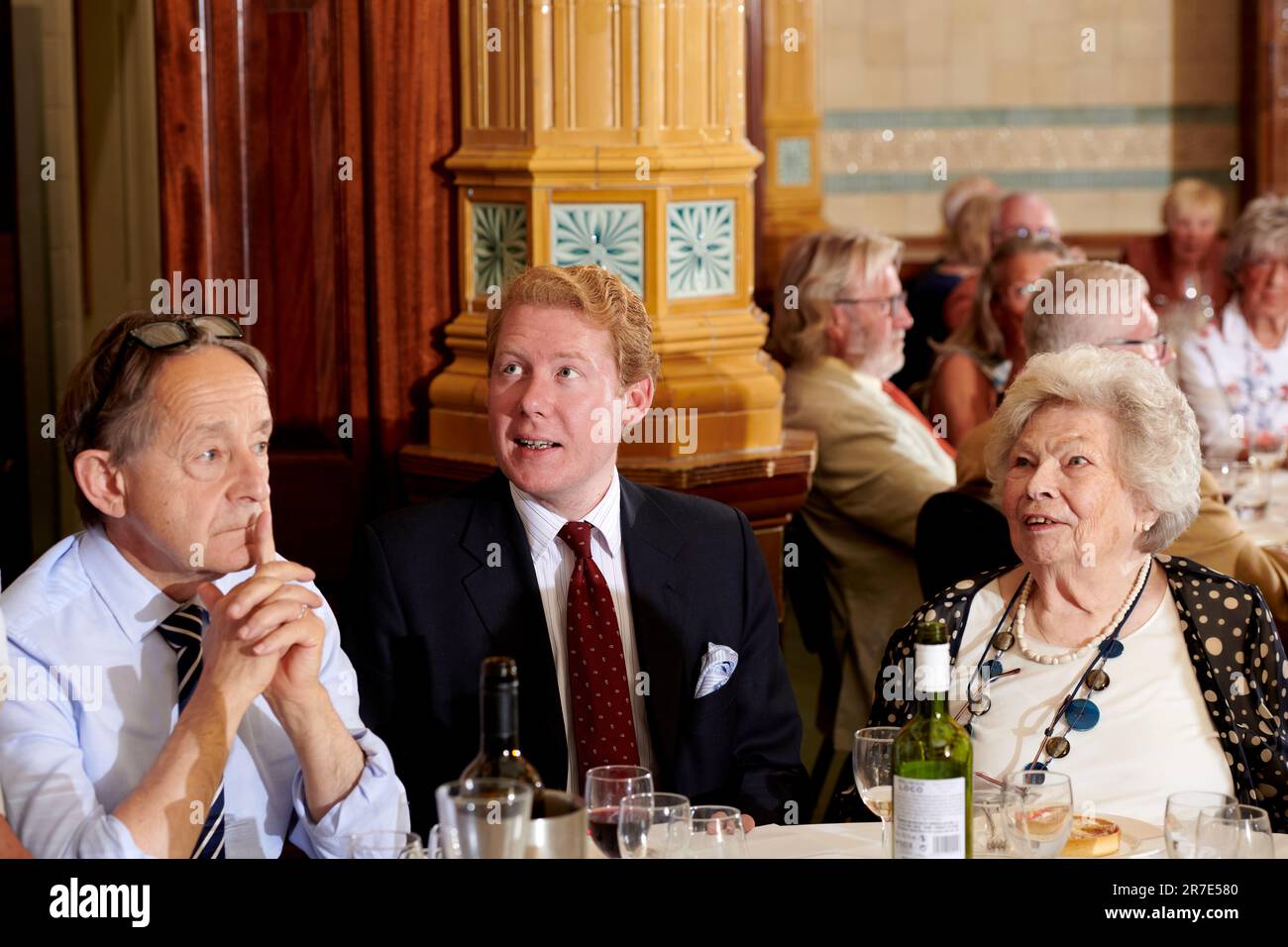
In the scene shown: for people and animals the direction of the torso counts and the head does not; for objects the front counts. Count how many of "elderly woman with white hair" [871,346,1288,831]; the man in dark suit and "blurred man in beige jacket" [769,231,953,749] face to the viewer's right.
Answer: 1

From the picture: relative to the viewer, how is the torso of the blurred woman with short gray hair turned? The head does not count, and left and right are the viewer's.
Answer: facing the viewer

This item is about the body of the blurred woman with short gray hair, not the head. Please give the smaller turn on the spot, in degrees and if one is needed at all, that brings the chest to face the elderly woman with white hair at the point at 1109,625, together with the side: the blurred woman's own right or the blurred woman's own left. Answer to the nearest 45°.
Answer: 0° — they already face them

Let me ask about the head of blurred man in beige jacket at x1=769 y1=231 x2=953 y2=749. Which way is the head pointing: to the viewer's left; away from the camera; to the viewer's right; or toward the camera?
to the viewer's right

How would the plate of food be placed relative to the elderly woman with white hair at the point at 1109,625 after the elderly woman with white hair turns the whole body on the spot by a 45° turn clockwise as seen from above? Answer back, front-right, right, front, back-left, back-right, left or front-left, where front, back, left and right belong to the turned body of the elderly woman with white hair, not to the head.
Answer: left

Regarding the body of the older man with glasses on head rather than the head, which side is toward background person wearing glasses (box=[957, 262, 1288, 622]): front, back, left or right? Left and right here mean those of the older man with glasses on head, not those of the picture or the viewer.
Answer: left

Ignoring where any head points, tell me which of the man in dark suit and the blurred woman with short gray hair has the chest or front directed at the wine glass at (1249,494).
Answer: the blurred woman with short gray hair

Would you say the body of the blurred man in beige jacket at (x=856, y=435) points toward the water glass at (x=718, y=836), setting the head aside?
no

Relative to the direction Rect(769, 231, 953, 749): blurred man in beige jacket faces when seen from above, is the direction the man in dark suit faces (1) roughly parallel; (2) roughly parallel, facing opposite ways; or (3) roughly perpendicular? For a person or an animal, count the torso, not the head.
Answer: roughly perpendicular

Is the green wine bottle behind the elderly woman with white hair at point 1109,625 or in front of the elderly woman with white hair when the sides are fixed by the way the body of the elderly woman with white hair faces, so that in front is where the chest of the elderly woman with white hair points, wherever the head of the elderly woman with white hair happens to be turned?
in front

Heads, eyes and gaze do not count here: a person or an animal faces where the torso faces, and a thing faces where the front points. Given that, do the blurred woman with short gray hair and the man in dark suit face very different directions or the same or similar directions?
same or similar directions

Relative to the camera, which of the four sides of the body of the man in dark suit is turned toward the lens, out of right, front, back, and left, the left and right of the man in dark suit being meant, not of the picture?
front

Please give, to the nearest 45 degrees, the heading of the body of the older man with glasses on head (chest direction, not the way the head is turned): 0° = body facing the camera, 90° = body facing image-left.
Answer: approximately 315°

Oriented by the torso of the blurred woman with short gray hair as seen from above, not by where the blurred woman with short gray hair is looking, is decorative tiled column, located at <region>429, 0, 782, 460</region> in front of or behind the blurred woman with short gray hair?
in front
